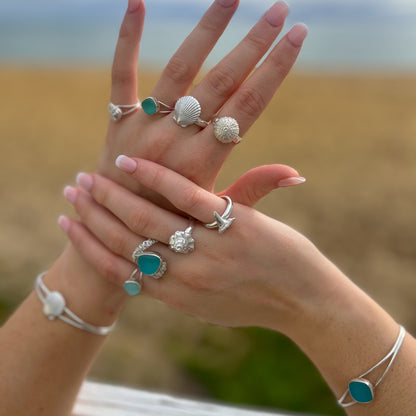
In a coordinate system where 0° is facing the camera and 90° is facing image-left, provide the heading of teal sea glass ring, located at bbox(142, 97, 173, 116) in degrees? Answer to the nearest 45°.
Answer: approximately 45°
